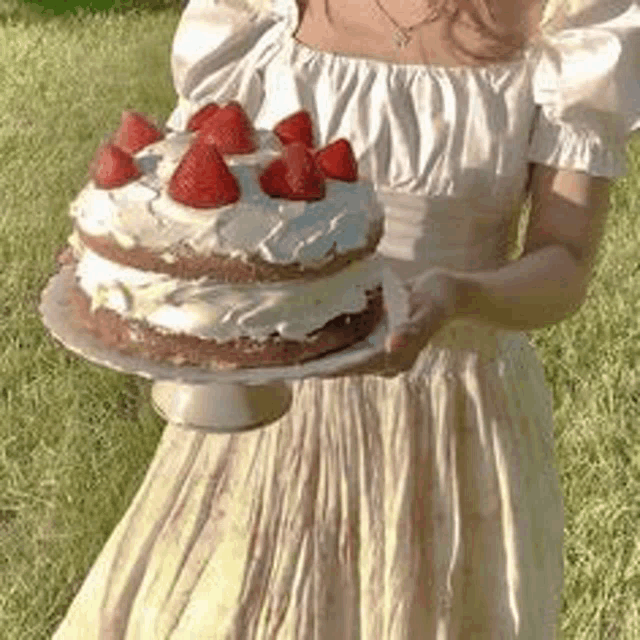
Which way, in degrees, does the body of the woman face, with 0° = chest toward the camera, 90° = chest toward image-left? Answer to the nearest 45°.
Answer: approximately 0°
